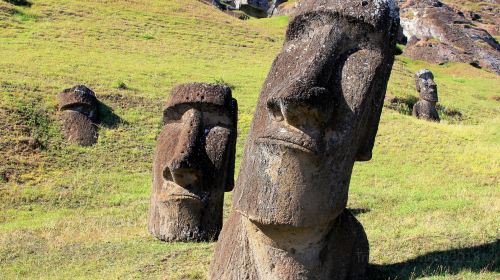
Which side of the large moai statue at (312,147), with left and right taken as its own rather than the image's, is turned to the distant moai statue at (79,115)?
right

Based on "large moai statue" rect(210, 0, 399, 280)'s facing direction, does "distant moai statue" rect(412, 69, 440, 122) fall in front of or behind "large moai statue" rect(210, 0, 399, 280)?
behind

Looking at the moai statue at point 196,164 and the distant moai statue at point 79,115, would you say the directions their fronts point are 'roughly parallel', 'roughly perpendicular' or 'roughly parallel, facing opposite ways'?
roughly parallel

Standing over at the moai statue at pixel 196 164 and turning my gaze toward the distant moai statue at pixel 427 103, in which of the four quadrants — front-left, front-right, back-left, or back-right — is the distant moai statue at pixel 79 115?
front-left

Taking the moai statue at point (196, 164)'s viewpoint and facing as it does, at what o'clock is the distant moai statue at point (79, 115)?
The distant moai statue is roughly at 4 o'clock from the moai statue.

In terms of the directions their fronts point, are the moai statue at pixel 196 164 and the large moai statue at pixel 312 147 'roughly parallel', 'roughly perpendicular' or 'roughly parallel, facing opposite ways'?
roughly parallel

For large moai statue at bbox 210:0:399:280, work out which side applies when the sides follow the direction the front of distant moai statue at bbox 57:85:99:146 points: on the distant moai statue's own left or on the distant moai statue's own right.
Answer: on the distant moai statue's own left

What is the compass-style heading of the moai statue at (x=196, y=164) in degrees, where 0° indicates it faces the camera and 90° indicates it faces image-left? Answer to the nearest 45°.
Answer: approximately 45°

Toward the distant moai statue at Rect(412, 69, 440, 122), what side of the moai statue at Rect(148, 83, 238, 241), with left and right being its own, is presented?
back

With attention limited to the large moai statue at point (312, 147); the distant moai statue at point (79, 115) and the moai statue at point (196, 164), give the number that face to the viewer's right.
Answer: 0

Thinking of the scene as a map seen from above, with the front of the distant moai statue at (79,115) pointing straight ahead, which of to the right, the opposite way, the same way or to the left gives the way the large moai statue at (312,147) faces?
the same way

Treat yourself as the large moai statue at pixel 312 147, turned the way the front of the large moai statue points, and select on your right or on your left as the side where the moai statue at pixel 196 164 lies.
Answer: on your right

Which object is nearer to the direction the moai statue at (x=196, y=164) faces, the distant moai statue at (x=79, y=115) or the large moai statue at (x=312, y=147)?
the large moai statue

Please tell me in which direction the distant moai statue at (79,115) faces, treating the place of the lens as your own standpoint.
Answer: facing the viewer and to the left of the viewer
